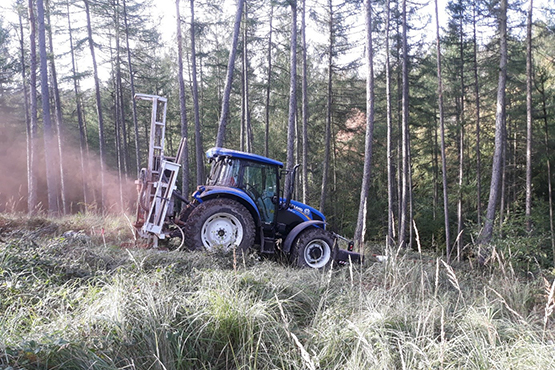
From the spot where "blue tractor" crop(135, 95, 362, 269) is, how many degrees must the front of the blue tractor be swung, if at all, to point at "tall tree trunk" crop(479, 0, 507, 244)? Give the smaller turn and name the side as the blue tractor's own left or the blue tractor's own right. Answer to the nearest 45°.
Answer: approximately 45° to the blue tractor's own left

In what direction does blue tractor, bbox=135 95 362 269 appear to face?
to the viewer's right
